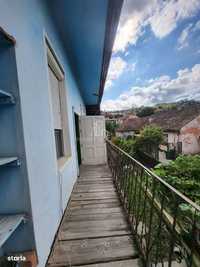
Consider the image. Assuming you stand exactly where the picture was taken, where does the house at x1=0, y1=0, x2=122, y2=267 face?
facing to the right of the viewer

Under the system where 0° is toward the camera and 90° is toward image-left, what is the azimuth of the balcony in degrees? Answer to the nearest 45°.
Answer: approximately 270°

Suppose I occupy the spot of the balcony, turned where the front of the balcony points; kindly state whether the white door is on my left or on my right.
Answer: on my left

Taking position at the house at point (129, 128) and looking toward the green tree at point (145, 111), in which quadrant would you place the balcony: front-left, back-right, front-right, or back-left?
back-right

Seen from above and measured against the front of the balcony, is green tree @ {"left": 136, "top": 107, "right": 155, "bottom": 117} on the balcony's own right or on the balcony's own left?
on the balcony's own left

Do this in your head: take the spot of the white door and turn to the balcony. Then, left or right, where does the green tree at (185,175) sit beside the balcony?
left

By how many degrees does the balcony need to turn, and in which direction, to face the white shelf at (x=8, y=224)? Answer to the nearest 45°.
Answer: approximately 135° to its right

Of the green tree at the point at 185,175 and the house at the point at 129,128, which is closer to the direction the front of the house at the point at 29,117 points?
the green tree

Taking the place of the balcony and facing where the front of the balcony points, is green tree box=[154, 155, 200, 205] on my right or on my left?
on my left
